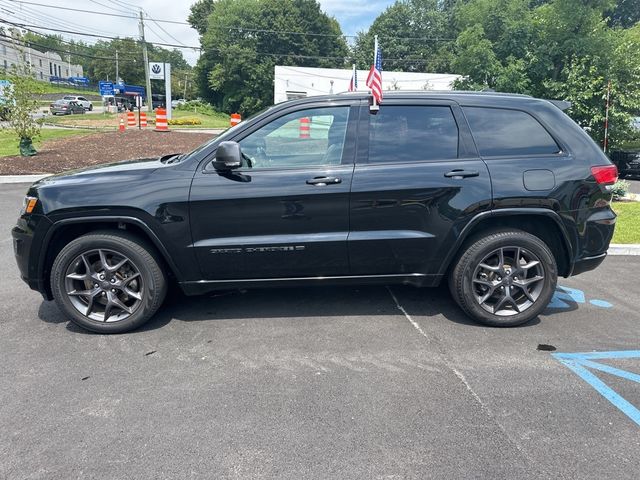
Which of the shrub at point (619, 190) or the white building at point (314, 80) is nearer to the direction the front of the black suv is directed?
the white building

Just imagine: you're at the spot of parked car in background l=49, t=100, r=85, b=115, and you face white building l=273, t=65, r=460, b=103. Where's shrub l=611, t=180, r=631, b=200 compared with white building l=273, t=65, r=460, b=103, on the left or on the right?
right

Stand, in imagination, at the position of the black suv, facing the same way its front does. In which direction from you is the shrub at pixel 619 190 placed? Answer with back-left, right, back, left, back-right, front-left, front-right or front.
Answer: back-right

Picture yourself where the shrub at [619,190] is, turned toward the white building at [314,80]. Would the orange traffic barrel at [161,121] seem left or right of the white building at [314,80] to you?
left

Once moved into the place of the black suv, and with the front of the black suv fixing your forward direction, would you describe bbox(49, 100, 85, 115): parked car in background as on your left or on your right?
on your right

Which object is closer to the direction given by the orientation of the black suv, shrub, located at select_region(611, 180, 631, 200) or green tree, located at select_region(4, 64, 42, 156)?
the green tree

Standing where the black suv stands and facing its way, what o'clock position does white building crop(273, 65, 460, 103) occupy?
The white building is roughly at 3 o'clock from the black suv.

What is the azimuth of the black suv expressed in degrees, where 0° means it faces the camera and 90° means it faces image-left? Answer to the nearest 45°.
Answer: approximately 90°

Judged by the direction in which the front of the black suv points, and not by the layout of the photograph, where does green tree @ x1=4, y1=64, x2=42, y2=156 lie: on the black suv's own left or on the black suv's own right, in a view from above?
on the black suv's own right

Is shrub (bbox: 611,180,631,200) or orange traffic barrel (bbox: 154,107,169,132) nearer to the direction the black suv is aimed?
the orange traffic barrel

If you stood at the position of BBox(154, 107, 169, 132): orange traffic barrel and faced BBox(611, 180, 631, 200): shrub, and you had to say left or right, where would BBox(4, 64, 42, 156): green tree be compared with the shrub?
right

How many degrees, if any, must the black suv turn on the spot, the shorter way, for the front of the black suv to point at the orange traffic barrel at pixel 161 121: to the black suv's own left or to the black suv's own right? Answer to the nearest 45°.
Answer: approximately 90° to the black suv's own right

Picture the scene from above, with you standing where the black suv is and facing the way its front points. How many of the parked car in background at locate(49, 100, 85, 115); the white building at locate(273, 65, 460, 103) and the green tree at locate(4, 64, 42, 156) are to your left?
0
